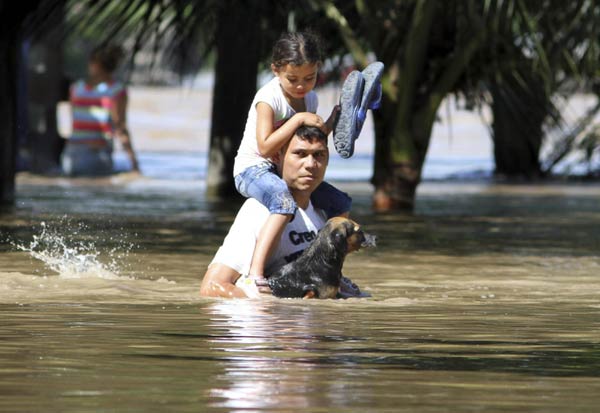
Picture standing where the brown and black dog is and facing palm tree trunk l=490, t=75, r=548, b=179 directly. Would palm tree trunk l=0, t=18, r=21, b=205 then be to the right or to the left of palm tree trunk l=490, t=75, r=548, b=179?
left

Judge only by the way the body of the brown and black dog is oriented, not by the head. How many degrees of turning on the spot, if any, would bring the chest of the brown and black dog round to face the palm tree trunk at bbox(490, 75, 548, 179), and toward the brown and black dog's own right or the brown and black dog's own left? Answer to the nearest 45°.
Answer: approximately 90° to the brown and black dog's own left

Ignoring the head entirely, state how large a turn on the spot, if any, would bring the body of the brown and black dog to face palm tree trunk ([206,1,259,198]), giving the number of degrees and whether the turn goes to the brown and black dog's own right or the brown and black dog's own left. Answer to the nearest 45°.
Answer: approximately 90° to the brown and black dog's own left

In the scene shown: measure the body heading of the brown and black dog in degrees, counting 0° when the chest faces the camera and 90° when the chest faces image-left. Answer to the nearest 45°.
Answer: approximately 270°
